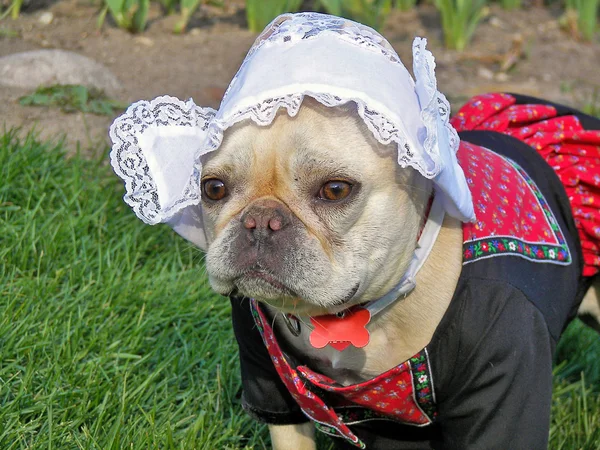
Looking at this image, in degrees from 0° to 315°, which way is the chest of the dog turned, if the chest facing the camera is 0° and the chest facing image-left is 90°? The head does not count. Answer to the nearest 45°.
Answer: approximately 45°

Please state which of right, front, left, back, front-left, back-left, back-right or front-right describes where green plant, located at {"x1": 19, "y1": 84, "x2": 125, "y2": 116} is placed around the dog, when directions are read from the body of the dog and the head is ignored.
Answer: right

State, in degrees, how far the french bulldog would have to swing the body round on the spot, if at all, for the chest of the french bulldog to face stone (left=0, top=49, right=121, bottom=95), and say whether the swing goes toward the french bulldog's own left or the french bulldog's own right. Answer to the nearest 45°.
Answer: approximately 90° to the french bulldog's own right

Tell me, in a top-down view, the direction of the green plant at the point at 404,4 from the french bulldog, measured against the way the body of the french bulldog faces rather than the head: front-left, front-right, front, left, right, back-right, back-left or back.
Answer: back-right

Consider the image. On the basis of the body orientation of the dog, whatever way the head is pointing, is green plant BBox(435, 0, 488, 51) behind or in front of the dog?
behind

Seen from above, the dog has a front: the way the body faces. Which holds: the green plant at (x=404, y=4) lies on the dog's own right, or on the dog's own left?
on the dog's own right

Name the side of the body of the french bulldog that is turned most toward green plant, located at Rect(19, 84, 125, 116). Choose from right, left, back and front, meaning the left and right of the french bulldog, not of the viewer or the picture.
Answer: right

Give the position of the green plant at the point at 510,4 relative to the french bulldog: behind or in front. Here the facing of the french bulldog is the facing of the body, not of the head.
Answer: behind

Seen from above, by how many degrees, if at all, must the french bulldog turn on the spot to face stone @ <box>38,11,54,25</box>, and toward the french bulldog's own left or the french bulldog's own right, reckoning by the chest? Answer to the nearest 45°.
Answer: approximately 90° to the french bulldog's own right
